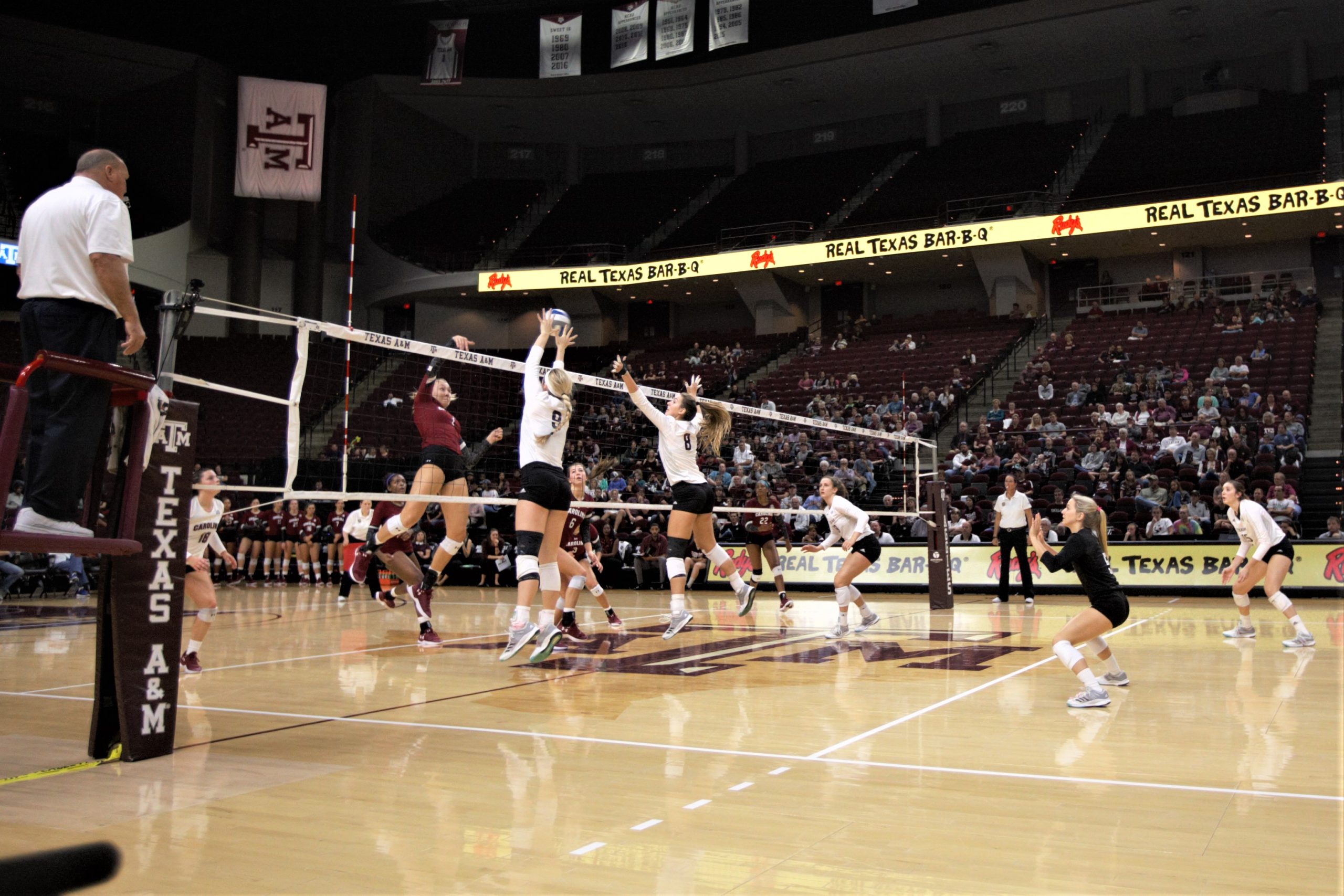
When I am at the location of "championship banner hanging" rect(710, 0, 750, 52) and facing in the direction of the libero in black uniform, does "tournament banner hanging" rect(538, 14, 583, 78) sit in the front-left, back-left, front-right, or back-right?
back-right

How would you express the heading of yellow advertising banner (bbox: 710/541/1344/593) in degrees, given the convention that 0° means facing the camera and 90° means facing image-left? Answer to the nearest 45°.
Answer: approximately 0°

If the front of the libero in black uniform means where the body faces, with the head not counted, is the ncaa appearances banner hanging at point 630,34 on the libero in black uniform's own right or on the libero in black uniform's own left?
on the libero in black uniform's own right

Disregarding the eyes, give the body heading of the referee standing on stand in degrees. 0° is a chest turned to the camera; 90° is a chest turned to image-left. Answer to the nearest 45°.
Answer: approximately 225°

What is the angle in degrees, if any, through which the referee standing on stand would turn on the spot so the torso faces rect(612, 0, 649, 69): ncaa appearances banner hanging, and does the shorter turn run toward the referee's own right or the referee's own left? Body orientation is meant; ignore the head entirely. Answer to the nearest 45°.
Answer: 0° — they already face it

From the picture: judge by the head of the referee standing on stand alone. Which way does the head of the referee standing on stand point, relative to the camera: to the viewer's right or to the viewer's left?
to the viewer's right

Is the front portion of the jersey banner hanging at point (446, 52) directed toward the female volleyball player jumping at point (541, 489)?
yes

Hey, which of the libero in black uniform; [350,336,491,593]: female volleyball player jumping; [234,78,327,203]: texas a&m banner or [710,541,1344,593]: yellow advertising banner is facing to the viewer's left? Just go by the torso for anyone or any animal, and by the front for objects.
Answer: the libero in black uniform

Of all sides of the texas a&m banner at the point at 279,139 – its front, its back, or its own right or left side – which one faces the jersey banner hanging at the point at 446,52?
left

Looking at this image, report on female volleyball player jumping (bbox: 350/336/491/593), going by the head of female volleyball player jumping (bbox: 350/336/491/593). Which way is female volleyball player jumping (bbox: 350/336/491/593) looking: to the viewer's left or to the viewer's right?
to the viewer's right

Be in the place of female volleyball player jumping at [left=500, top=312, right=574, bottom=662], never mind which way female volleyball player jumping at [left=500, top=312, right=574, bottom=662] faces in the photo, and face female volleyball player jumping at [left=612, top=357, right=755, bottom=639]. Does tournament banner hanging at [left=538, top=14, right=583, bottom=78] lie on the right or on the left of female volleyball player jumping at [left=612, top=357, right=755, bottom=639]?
left

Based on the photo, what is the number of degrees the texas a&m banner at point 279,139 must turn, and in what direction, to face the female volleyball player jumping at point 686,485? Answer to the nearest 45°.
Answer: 0° — it already faces them
